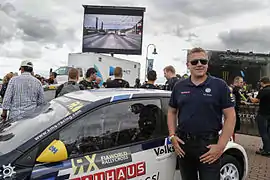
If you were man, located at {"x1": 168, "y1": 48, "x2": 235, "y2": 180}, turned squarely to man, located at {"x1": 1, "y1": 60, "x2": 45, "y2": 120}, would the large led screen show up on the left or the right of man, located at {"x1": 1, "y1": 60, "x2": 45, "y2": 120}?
right

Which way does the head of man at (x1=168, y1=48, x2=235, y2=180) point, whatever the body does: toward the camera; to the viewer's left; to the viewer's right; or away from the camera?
toward the camera

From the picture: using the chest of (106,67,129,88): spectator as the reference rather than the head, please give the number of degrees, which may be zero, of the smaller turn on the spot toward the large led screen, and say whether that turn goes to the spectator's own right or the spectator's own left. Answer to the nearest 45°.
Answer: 0° — they already face it

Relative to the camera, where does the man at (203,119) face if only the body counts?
toward the camera

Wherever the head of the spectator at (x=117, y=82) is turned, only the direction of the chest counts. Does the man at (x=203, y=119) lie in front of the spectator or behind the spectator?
behind

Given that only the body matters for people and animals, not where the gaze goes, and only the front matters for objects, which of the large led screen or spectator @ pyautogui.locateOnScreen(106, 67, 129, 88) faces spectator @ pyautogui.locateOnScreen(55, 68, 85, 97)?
the large led screen

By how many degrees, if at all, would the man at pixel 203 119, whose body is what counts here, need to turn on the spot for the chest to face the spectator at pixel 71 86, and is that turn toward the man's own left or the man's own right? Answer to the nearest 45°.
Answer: approximately 135° to the man's own right

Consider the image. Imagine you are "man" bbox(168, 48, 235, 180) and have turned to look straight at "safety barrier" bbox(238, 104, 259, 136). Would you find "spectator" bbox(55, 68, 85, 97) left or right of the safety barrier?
left

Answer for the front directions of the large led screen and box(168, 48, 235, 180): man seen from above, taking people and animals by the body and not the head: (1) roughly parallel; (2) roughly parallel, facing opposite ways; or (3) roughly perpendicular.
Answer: roughly parallel

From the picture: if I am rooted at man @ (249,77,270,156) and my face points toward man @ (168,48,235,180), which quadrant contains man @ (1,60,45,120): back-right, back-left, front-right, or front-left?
front-right
